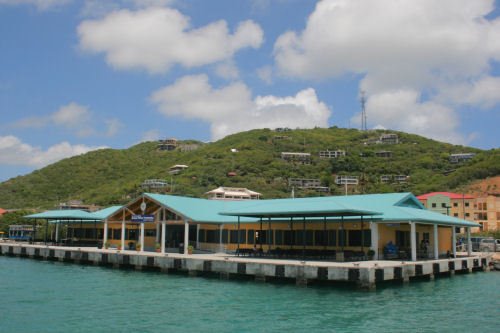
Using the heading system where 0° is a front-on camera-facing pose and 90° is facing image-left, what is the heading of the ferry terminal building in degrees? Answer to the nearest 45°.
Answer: approximately 45°
